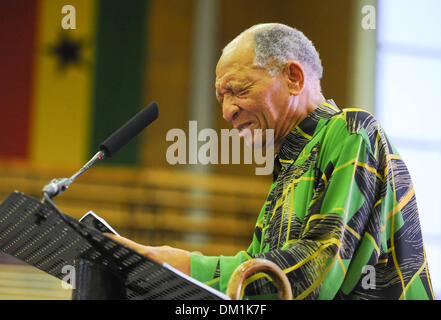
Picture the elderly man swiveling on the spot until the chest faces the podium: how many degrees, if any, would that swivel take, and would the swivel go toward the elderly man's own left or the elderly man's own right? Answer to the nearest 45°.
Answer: approximately 45° to the elderly man's own left

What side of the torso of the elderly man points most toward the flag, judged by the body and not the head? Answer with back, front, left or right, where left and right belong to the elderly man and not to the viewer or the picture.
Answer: right

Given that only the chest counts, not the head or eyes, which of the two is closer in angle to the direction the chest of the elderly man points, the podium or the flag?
the podium

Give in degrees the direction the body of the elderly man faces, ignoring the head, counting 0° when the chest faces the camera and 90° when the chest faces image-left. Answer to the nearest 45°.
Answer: approximately 90°
